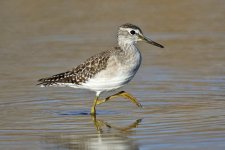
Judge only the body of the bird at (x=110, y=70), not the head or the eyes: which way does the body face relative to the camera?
to the viewer's right
